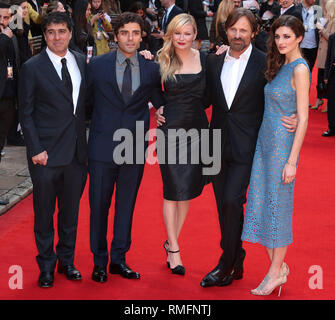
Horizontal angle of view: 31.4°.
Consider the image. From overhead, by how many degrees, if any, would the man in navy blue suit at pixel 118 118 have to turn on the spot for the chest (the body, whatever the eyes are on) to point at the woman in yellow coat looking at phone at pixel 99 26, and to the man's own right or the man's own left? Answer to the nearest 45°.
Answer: approximately 180°

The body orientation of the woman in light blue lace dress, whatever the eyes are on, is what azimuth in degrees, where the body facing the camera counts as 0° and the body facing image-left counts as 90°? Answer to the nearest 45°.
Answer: approximately 45°

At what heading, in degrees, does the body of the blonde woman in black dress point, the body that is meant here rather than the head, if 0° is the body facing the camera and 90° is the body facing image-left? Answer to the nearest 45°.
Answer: approximately 0°

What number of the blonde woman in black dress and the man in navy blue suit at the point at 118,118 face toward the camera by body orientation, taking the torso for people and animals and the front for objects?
2

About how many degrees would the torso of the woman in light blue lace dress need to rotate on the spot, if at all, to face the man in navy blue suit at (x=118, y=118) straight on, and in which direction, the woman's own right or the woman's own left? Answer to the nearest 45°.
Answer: approximately 45° to the woman's own right

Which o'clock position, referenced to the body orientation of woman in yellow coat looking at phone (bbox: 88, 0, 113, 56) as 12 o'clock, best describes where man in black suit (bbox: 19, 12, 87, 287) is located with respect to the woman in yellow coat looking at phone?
The man in black suit is roughly at 12 o'clock from the woman in yellow coat looking at phone.

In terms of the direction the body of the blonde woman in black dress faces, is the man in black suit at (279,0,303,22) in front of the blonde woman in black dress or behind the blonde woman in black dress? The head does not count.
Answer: behind
